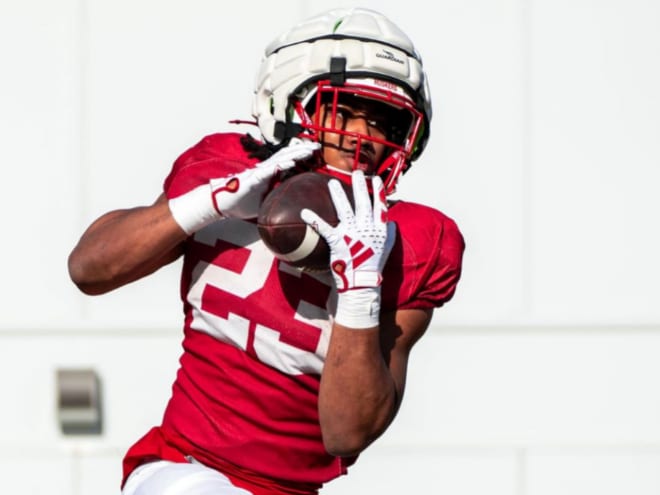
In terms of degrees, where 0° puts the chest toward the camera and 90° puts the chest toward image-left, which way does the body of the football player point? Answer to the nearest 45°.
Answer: approximately 0°
